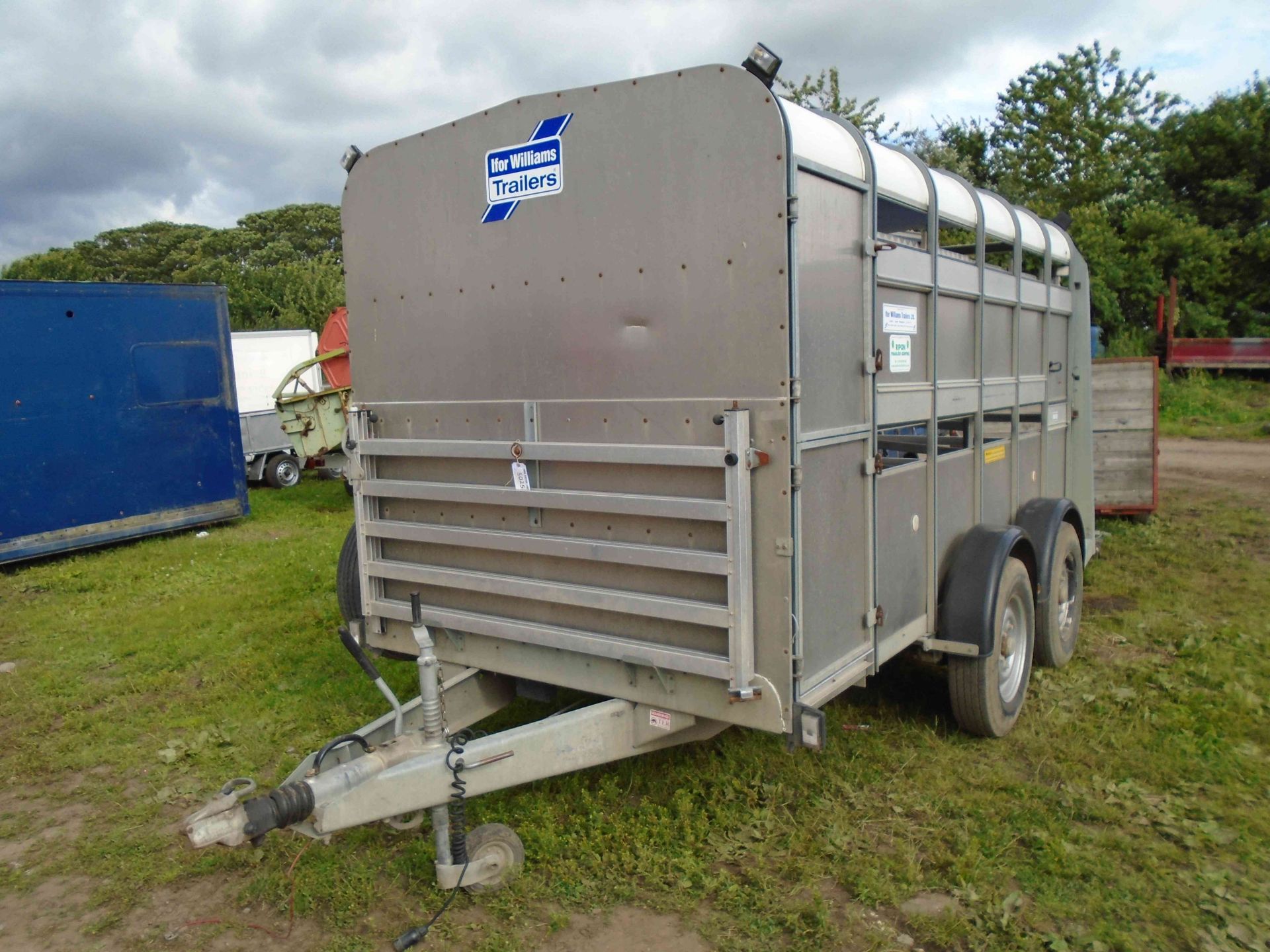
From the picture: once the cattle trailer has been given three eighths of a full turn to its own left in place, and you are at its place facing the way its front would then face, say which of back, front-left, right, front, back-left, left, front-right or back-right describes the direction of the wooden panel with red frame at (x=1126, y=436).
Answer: front-left

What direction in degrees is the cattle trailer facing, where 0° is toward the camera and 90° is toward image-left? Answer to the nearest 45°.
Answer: approximately 45°

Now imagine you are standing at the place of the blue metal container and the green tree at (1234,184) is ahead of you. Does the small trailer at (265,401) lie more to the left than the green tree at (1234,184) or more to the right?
left

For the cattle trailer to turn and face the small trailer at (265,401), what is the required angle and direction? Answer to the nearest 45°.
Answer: approximately 90° to its right

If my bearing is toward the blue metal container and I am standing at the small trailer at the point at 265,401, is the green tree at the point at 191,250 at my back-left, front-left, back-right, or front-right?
back-right

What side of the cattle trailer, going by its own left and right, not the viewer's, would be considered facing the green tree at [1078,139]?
back

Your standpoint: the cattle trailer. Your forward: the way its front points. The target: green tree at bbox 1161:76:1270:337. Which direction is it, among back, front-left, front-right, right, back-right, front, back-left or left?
back

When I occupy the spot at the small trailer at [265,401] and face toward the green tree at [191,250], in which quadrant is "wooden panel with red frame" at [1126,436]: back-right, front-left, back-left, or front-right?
back-right

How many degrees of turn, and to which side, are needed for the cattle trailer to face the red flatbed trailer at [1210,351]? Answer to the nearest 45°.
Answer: approximately 180°

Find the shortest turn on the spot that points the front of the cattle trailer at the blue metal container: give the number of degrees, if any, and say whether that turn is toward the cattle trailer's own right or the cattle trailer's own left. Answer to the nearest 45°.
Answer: approximately 90° to the cattle trailer's own right
